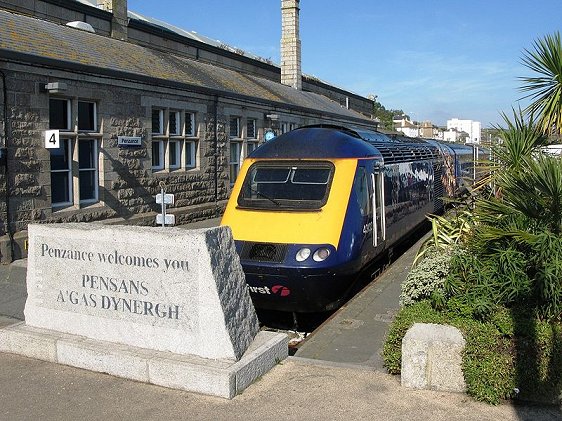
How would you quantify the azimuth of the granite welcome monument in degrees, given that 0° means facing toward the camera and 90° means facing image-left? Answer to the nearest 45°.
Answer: approximately 45°

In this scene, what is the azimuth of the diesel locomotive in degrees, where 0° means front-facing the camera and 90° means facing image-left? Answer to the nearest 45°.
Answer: approximately 45°

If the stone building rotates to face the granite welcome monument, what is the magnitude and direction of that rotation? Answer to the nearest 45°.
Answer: approximately 45° to its right

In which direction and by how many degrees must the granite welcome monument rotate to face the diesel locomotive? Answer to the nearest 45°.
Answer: approximately 180°

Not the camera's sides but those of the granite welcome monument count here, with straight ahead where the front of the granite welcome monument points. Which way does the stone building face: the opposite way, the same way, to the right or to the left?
to the left

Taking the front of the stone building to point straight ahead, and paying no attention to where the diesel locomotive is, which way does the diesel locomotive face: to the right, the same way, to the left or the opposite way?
to the right

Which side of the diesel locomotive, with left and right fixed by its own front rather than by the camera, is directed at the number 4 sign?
right

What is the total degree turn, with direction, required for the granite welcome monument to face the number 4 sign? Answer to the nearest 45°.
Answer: approximately 135° to its right

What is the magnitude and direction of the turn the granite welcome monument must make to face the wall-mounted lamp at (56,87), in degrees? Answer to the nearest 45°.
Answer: approximately 135° to its right

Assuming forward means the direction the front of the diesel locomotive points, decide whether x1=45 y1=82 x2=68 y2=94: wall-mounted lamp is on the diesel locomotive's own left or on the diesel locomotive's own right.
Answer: on the diesel locomotive's own right

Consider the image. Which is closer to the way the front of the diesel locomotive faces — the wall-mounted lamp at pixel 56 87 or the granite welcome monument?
the granite welcome monument
